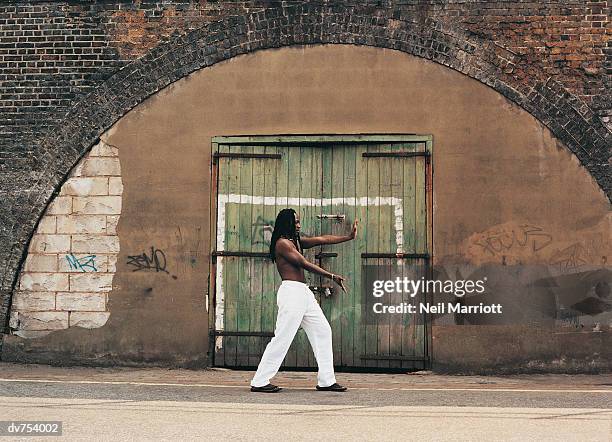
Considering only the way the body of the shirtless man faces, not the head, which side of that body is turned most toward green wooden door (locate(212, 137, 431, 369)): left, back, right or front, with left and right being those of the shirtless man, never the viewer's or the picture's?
left

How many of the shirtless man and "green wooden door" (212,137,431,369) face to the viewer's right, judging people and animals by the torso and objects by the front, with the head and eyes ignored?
1

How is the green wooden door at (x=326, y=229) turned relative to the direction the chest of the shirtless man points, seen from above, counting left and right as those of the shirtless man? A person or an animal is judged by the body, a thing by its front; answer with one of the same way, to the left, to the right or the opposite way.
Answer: to the right

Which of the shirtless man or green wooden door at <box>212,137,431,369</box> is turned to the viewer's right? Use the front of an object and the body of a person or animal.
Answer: the shirtless man

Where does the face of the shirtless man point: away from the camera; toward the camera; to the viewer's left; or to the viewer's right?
to the viewer's right

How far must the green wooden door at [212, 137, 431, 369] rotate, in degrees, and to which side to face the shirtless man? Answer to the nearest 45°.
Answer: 0° — it already faces them

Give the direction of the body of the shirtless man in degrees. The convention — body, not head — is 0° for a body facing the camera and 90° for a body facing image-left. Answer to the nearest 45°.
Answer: approximately 270°
